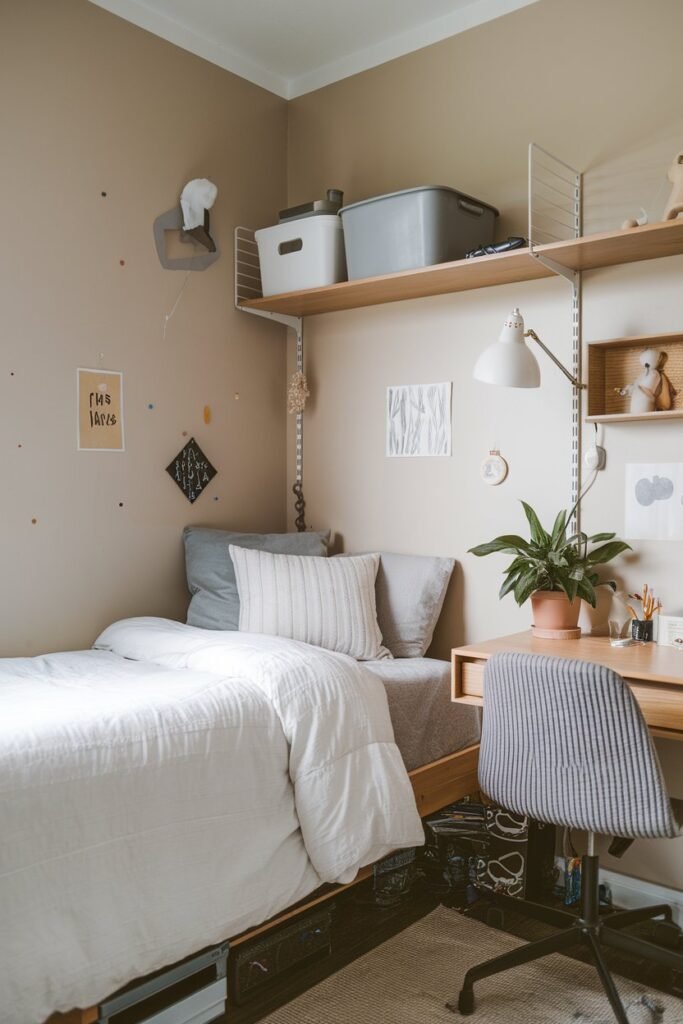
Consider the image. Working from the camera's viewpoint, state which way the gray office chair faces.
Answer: facing away from the viewer and to the right of the viewer

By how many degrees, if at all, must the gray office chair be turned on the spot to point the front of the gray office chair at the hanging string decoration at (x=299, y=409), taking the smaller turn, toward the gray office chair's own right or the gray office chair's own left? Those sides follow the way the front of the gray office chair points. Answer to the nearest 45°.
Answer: approximately 90° to the gray office chair's own left

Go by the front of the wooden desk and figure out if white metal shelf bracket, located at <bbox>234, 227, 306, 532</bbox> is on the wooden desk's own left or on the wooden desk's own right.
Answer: on the wooden desk's own right

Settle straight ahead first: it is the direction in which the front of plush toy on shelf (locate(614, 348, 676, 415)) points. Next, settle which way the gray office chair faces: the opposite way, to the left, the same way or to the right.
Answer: the opposite way

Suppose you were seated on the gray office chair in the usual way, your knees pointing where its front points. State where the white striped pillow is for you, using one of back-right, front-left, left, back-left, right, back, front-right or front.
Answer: left

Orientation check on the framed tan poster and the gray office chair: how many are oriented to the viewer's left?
0

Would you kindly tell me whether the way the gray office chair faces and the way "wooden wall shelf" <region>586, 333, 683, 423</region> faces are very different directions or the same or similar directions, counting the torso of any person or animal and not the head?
very different directions

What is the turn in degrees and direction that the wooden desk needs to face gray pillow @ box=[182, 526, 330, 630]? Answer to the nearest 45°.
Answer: approximately 45° to its right

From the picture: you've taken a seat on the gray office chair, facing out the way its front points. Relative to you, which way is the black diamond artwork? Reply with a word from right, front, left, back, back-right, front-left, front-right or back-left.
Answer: left

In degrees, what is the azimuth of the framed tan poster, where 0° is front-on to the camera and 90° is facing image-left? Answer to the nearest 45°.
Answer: approximately 315°

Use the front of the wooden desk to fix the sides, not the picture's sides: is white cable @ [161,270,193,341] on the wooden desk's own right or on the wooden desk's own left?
on the wooden desk's own right

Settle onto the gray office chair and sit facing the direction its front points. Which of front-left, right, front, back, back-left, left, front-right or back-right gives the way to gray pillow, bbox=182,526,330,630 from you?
left

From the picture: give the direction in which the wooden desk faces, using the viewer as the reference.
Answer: facing the viewer and to the left of the viewer

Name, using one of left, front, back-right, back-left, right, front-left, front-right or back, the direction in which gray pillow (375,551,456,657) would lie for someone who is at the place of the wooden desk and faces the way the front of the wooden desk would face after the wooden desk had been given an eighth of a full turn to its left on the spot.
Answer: back-right

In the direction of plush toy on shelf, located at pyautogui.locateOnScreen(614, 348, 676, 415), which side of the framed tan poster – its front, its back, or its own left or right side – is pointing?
front
